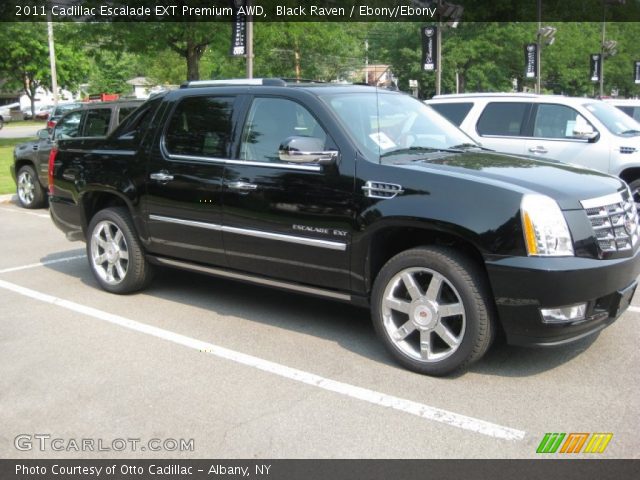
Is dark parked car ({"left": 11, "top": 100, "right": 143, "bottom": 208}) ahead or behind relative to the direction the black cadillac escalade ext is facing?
behind

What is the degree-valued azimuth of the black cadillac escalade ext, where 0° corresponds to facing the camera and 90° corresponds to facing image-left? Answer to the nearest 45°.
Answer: approximately 315°

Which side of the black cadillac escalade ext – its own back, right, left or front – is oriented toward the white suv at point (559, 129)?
left

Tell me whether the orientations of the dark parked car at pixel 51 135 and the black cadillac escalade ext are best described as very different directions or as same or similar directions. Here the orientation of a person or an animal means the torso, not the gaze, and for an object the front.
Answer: very different directions
